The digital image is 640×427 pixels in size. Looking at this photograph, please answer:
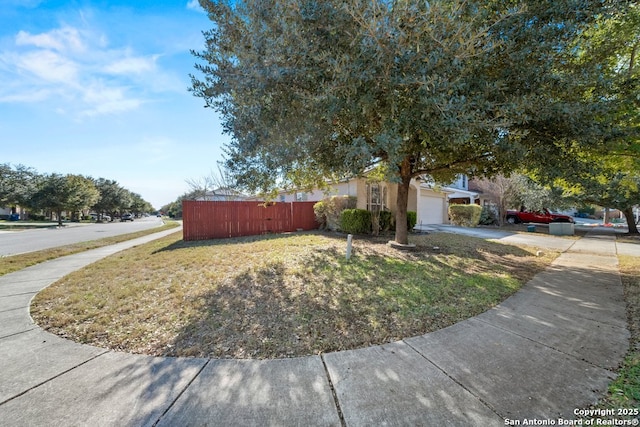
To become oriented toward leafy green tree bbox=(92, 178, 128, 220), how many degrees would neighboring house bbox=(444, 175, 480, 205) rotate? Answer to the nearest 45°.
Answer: approximately 135° to its right

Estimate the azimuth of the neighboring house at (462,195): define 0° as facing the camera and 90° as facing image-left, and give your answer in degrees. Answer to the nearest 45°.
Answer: approximately 315°

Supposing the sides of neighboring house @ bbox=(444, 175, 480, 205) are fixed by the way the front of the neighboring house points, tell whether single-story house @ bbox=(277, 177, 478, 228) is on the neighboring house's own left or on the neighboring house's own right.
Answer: on the neighboring house's own right

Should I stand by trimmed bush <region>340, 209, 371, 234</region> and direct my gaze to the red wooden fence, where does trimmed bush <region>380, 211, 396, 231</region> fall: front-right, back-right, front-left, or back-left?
back-right

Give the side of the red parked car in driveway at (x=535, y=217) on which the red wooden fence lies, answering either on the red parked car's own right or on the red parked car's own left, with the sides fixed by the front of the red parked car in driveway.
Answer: on the red parked car's own right

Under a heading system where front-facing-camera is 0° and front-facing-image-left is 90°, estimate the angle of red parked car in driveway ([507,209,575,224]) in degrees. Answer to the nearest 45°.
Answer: approximately 270°

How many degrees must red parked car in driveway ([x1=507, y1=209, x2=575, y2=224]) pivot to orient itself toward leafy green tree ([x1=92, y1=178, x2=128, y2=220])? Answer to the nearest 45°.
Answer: approximately 180°

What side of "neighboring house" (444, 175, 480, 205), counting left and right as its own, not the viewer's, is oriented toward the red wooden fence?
right

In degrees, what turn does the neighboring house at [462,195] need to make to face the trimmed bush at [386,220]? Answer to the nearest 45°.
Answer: approximately 45° to its right
